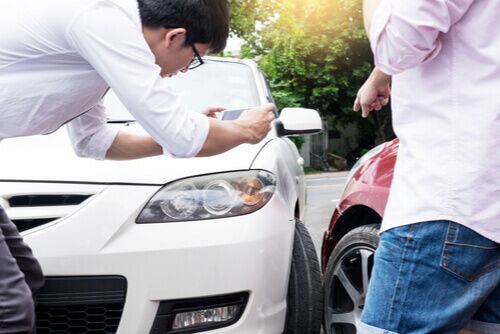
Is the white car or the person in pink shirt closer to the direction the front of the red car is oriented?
the white car

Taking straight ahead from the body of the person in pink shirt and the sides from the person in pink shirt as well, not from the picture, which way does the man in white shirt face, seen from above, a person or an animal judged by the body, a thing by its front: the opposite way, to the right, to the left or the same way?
to the right

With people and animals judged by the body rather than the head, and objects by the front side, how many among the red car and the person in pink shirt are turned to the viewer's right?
0

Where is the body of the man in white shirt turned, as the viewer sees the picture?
to the viewer's right

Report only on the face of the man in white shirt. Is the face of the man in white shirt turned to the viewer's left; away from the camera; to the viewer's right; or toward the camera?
to the viewer's right

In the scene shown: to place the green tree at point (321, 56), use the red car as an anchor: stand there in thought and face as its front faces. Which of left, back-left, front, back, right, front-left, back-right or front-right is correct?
front-right

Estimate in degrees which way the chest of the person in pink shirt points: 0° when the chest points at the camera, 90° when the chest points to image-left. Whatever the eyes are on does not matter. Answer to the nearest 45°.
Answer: approximately 135°

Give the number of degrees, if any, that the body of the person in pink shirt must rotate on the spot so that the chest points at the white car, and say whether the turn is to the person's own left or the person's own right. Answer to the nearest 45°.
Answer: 0° — they already face it

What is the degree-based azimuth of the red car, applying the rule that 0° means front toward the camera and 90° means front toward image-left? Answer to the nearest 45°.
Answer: approximately 135°
